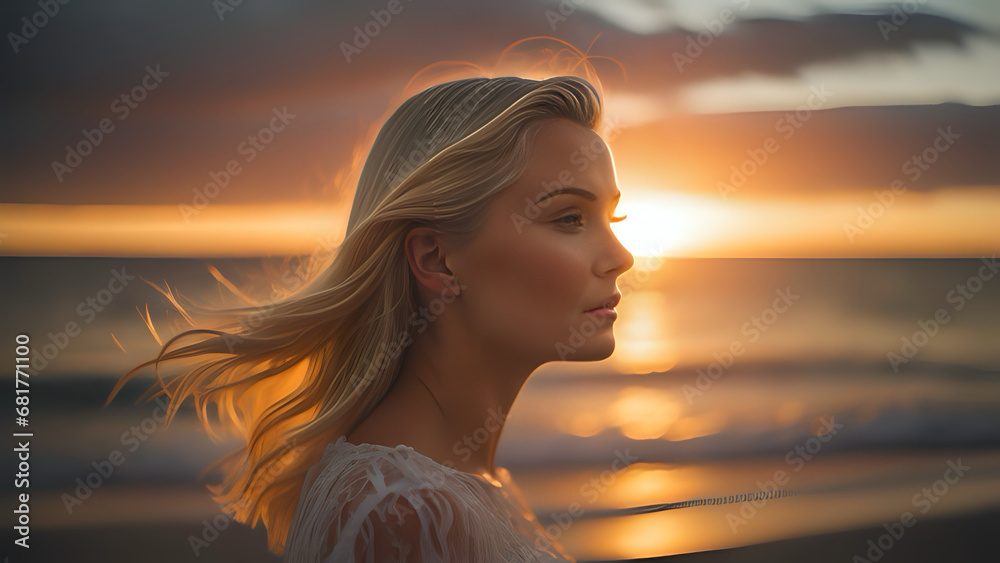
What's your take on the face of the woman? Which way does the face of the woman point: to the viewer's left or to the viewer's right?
to the viewer's right

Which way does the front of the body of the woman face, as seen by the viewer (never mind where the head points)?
to the viewer's right
